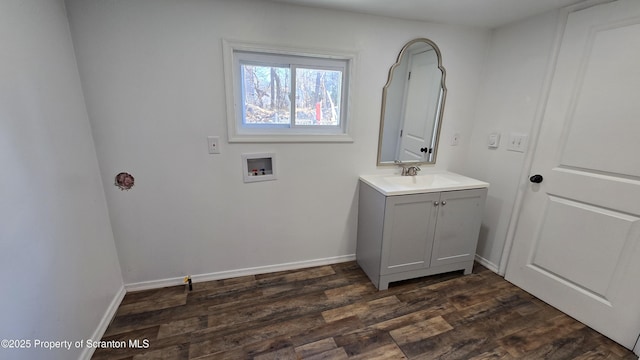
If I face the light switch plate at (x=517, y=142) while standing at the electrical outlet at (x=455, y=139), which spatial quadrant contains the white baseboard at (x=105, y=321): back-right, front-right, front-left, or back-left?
back-right

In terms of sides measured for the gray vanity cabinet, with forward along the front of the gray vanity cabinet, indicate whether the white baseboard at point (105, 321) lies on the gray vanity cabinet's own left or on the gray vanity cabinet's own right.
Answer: on the gray vanity cabinet's own right

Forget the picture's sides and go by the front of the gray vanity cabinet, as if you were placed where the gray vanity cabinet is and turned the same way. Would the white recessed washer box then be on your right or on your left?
on your right

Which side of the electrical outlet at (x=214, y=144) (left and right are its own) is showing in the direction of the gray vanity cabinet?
left

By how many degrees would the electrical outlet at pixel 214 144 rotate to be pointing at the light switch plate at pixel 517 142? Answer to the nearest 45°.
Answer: approximately 90° to its left

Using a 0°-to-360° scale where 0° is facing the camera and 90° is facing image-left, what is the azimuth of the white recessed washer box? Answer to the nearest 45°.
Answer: approximately 0°

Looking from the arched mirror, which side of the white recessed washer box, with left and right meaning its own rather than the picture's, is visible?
left

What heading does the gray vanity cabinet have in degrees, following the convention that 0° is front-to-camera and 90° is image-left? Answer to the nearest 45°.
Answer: approximately 315°

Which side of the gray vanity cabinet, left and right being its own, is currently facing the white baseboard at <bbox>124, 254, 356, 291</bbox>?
right

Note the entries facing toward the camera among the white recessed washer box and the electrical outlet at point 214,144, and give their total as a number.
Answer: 2
